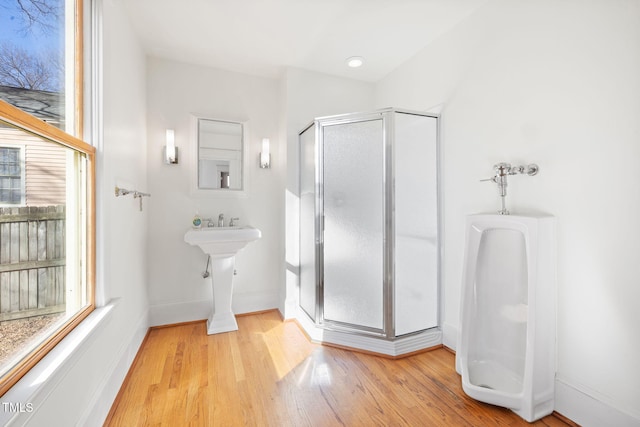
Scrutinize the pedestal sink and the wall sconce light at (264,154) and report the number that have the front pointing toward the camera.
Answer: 2

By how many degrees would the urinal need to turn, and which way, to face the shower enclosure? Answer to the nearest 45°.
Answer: approximately 45° to its right

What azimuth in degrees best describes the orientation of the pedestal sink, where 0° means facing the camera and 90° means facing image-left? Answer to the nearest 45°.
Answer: approximately 0°

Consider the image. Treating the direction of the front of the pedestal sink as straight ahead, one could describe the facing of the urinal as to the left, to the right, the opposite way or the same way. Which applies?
to the right
